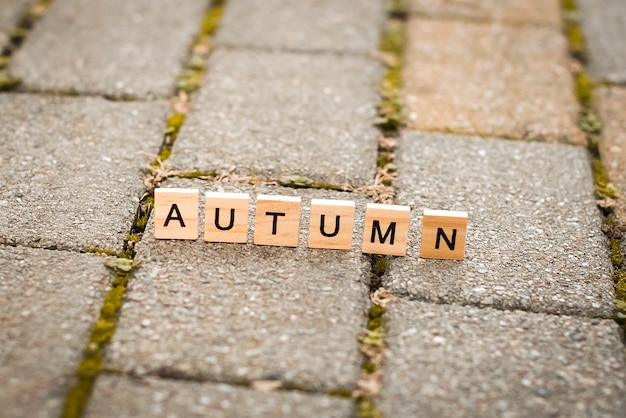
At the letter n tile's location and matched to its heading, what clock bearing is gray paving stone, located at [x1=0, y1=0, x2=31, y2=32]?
The gray paving stone is roughly at 4 o'clock from the letter n tile.

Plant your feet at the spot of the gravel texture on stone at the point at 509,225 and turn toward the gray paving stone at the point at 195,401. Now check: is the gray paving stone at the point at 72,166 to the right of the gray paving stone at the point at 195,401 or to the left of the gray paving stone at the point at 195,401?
right

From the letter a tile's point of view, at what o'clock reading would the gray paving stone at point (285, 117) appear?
The gray paving stone is roughly at 7 o'clock from the letter a tile.

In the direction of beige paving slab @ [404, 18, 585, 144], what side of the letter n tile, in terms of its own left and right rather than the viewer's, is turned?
back
